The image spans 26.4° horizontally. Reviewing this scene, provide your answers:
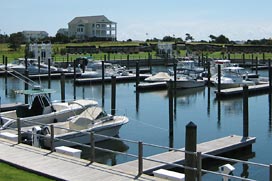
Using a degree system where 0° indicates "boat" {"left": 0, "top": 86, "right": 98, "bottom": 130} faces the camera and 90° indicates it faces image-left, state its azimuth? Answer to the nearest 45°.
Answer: approximately 225°

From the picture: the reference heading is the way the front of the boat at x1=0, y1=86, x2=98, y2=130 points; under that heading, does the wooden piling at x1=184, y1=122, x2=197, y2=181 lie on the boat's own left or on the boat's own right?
on the boat's own right

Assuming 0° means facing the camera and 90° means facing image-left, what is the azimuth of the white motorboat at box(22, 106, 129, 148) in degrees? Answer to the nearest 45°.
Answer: approximately 225°

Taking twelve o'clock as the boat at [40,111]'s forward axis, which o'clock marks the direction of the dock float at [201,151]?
The dock float is roughly at 3 o'clock from the boat.

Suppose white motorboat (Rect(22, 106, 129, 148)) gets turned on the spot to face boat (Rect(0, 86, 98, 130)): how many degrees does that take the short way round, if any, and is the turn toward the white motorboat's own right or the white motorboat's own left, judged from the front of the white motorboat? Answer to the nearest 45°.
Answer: approximately 90° to the white motorboat's own left

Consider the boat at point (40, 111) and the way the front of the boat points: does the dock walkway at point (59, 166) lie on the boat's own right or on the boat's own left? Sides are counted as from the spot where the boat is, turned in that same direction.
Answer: on the boat's own right

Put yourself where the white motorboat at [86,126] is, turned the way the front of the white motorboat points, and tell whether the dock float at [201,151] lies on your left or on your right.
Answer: on your right
